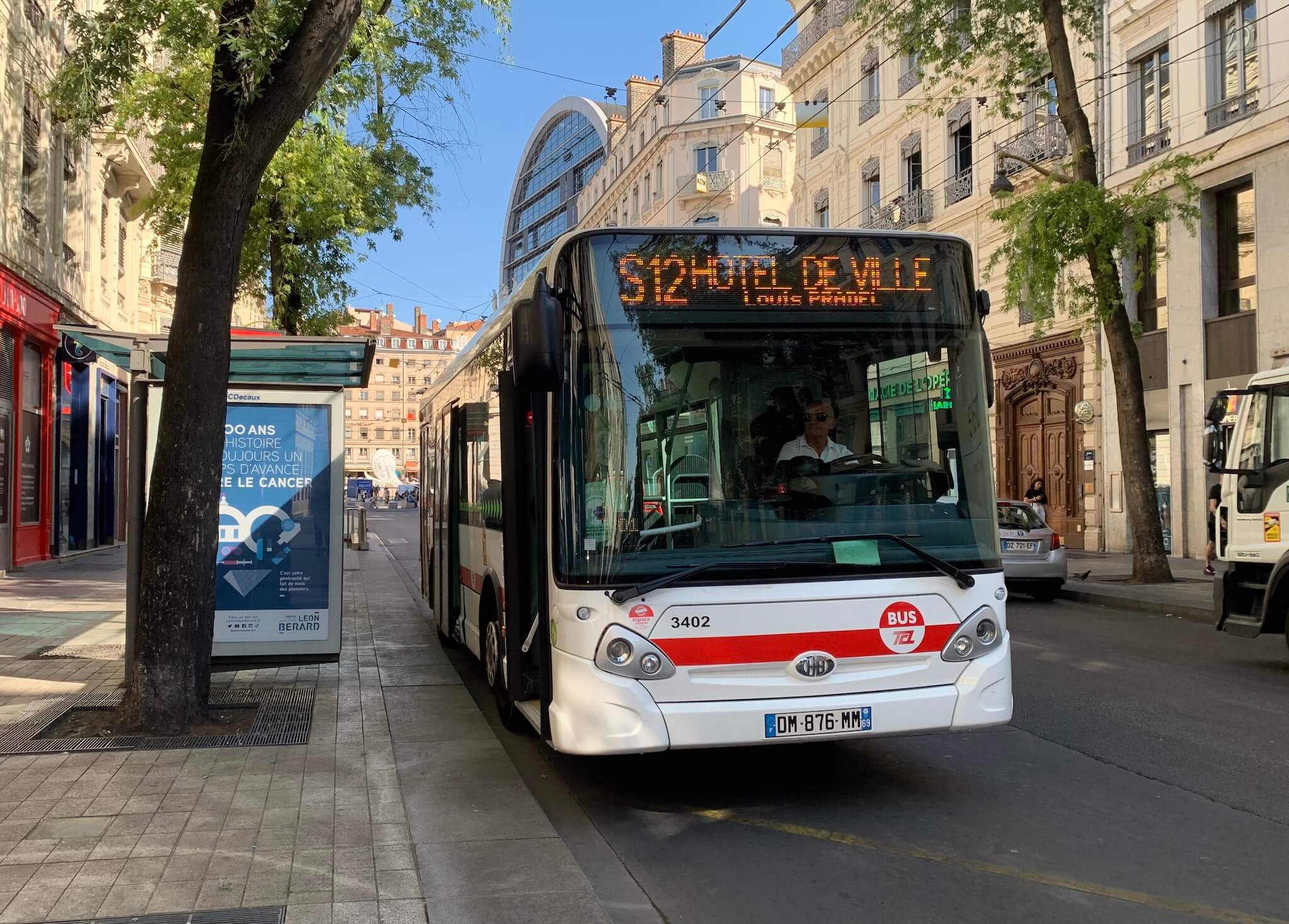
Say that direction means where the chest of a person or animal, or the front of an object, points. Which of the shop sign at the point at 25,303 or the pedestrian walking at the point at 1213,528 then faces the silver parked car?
the shop sign

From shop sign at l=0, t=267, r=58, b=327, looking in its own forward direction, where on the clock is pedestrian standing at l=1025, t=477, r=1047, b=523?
The pedestrian standing is roughly at 11 o'clock from the shop sign.

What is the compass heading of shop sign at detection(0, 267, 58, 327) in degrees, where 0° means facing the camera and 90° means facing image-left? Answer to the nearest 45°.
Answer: approximately 315°

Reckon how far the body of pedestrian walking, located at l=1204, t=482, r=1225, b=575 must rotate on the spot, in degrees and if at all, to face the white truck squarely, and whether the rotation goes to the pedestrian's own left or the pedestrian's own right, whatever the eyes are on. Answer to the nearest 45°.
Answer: approximately 90° to the pedestrian's own right

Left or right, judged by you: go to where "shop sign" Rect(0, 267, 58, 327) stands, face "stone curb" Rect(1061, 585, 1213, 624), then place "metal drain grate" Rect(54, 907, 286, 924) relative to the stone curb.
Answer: right

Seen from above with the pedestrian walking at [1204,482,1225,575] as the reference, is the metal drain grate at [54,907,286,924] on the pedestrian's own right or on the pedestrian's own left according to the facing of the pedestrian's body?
on the pedestrian's own right
